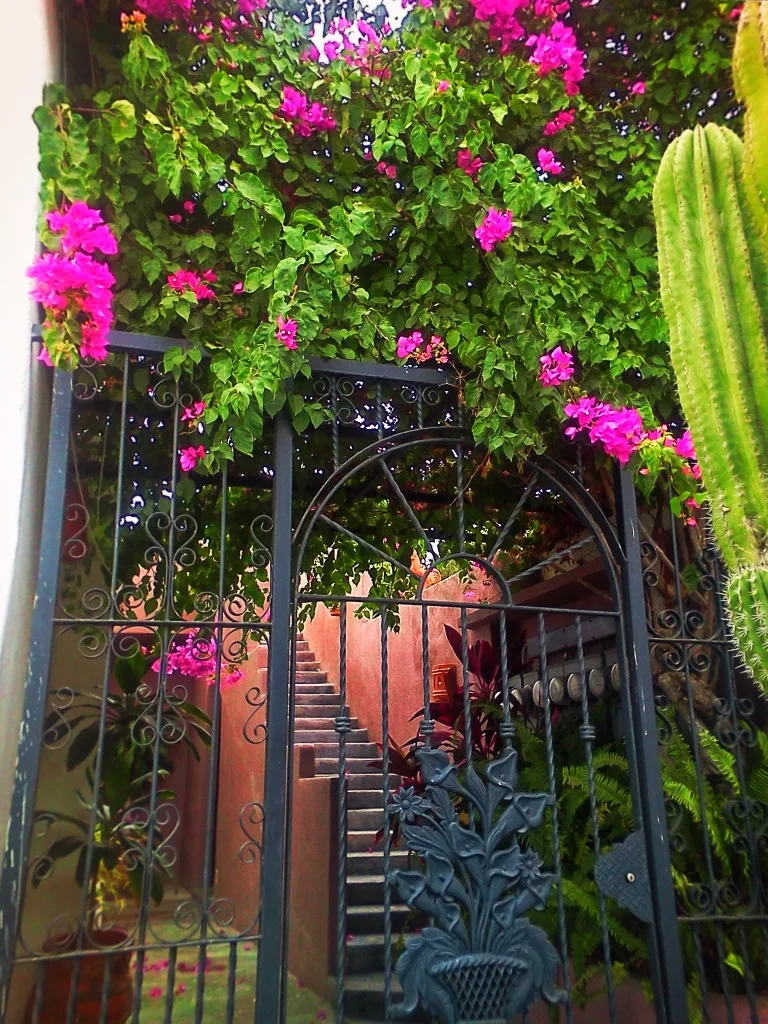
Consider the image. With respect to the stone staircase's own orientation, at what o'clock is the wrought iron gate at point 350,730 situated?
The wrought iron gate is roughly at 12 o'clock from the stone staircase.

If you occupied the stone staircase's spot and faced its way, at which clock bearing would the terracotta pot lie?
The terracotta pot is roughly at 1 o'clock from the stone staircase.

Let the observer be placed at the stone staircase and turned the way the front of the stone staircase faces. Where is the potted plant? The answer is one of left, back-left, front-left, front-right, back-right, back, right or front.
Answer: front-right

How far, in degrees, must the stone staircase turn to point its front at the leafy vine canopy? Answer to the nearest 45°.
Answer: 0° — it already faces it

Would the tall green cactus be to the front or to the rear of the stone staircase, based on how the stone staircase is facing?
to the front

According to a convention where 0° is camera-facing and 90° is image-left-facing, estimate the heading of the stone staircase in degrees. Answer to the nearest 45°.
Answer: approximately 0°
